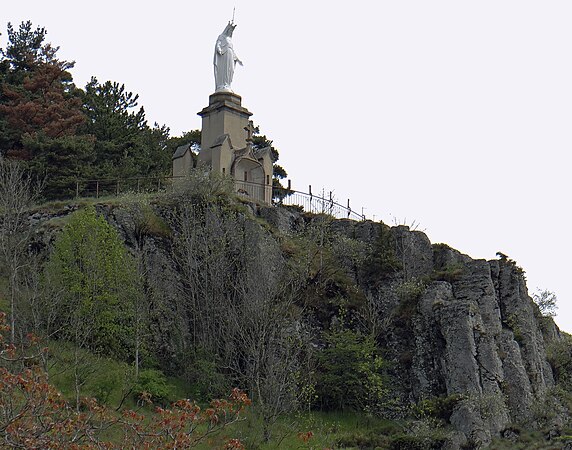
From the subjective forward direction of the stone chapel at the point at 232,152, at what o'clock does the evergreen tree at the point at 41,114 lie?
The evergreen tree is roughly at 5 o'clock from the stone chapel.

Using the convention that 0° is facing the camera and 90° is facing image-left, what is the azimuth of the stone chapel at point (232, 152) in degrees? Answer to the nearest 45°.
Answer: approximately 315°

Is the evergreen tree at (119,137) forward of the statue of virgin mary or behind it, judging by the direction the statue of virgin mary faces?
behind
